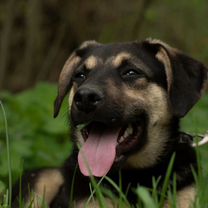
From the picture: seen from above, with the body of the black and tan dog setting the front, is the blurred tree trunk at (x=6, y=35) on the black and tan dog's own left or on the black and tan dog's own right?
on the black and tan dog's own right

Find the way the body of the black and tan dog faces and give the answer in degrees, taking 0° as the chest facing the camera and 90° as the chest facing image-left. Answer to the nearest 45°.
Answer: approximately 45°

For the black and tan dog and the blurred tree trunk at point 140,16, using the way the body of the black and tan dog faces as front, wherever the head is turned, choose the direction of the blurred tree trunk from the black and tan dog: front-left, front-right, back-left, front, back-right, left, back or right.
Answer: back-right
